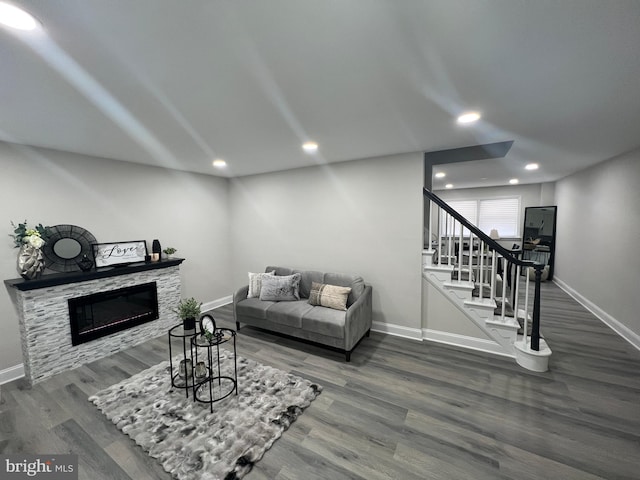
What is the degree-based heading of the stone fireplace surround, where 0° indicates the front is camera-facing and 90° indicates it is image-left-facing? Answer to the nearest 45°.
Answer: approximately 315°

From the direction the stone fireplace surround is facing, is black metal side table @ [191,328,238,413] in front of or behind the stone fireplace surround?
in front

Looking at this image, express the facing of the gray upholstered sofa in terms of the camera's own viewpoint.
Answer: facing the viewer and to the left of the viewer

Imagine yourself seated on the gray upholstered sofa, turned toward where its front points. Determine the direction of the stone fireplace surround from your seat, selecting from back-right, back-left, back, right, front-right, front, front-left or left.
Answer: front-right

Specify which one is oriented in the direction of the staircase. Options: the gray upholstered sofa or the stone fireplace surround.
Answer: the stone fireplace surround

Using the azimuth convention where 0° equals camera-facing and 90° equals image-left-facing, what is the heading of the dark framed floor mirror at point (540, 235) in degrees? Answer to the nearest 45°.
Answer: approximately 45°

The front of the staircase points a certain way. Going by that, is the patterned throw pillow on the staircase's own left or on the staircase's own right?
on the staircase's own right

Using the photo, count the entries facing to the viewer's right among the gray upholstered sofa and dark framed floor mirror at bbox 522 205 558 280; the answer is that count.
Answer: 0

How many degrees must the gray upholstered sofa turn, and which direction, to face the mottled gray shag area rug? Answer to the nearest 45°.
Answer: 0° — it already faces it

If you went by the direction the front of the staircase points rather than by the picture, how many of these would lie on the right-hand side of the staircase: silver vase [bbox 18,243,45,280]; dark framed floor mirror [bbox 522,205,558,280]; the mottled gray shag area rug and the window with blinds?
2

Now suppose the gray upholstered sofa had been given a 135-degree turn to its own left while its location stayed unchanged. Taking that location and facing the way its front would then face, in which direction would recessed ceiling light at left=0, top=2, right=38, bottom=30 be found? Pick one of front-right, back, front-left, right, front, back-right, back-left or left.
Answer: back-right

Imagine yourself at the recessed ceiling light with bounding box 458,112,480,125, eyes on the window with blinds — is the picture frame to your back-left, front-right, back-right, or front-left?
back-left

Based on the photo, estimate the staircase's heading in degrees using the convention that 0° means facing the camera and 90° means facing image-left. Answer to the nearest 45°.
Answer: approximately 315°

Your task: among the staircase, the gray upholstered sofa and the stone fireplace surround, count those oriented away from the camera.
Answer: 0
